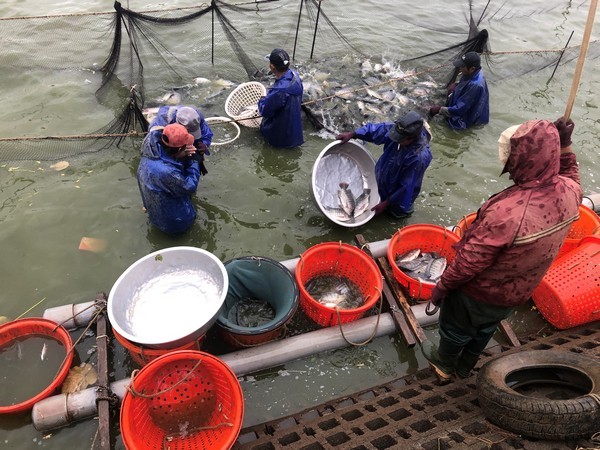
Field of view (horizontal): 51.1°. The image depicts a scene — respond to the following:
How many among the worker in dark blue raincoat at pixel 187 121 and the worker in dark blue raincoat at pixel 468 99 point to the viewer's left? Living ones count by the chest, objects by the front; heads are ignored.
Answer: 1

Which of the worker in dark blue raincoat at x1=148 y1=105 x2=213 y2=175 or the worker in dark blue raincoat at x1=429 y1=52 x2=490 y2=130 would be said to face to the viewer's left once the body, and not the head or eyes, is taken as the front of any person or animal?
the worker in dark blue raincoat at x1=429 y1=52 x2=490 y2=130

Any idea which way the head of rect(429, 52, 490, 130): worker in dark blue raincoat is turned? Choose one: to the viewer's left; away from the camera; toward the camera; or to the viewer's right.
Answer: to the viewer's left

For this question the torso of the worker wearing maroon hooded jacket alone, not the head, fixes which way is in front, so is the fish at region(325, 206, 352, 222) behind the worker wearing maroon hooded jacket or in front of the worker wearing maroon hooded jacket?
in front

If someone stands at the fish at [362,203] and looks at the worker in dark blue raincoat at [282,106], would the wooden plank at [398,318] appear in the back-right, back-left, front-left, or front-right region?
back-left

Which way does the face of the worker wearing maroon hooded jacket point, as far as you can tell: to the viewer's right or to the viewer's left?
to the viewer's left

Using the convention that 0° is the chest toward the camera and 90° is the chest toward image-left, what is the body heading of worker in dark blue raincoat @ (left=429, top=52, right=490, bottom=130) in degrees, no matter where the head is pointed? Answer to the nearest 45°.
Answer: approximately 90°

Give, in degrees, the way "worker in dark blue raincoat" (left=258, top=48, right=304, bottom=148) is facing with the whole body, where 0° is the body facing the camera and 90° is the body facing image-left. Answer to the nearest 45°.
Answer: approximately 135°

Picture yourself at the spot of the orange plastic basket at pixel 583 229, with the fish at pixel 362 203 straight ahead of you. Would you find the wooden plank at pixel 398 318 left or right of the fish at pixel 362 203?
left

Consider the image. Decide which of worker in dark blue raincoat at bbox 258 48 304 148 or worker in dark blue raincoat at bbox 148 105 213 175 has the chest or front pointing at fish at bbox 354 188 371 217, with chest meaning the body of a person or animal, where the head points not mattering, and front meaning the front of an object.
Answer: worker in dark blue raincoat at bbox 148 105 213 175

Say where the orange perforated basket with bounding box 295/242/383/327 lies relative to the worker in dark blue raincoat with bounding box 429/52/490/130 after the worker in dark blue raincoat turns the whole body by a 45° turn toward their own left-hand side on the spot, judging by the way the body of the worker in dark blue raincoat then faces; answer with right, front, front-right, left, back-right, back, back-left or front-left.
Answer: front-left
